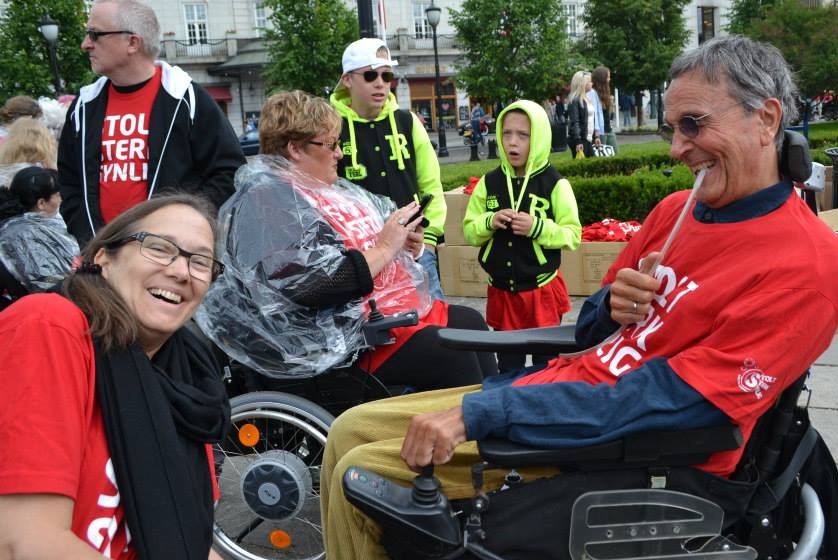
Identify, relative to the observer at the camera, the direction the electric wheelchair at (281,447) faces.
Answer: facing to the right of the viewer

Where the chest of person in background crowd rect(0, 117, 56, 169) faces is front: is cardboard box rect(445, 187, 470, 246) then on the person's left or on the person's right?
on the person's right

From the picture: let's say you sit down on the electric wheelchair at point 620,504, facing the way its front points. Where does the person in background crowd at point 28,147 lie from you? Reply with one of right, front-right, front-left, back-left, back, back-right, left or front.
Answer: front-right

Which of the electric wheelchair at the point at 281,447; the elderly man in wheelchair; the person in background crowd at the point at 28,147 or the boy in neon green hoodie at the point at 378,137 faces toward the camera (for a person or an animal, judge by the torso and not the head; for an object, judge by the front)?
the boy in neon green hoodie

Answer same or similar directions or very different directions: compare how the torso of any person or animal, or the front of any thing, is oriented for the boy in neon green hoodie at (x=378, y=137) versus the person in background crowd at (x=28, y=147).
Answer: very different directions

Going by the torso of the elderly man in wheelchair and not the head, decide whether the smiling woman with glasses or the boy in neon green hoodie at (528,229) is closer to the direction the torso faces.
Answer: the smiling woman with glasses

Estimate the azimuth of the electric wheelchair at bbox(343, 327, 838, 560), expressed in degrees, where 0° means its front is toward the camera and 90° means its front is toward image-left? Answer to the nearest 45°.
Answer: approximately 90°

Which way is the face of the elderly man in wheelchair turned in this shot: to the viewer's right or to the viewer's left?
to the viewer's left

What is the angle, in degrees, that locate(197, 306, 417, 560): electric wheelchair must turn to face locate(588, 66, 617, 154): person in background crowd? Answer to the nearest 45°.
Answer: approximately 45° to its left

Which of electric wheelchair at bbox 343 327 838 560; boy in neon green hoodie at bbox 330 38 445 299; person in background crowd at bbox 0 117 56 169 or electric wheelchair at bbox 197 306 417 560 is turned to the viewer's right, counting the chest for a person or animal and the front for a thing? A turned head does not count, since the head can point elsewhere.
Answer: electric wheelchair at bbox 197 306 417 560

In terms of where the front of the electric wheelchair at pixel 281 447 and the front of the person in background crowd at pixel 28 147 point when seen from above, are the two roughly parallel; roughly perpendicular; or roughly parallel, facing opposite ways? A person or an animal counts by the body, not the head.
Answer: roughly perpendicular

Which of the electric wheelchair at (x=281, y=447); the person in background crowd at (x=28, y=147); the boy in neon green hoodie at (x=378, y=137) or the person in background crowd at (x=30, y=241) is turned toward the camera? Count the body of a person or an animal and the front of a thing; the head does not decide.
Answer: the boy in neon green hoodie

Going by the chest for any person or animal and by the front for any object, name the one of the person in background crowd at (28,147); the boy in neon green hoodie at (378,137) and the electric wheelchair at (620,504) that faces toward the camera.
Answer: the boy in neon green hoodie
